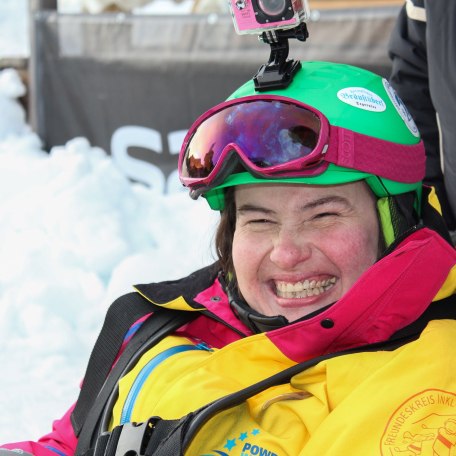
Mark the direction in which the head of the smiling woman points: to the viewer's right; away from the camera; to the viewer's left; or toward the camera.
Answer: toward the camera

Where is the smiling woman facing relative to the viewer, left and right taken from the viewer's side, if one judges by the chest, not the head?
facing the viewer and to the left of the viewer

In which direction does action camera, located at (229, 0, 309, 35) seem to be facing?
toward the camera

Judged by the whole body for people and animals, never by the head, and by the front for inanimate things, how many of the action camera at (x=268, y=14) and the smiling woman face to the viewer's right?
0
